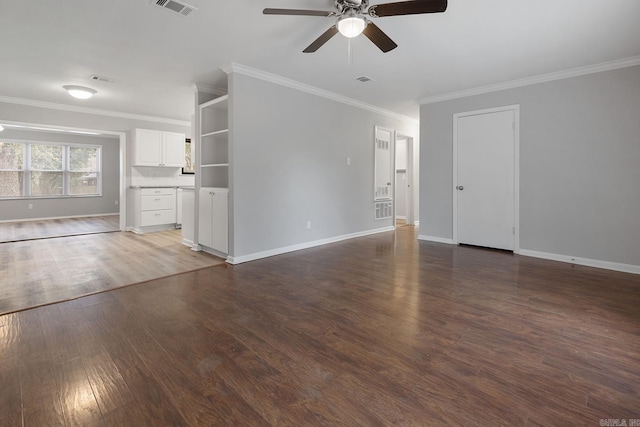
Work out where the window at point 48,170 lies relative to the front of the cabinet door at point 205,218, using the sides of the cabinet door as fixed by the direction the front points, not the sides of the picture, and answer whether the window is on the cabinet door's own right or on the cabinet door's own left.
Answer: on the cabinet door's own right

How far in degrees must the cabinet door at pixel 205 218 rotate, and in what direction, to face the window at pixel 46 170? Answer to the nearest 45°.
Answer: approximately 90° to its right

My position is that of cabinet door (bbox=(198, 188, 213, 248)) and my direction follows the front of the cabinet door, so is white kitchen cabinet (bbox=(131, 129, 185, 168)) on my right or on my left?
on my right

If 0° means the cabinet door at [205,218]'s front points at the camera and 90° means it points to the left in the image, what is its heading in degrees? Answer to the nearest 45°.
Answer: approximately 45°

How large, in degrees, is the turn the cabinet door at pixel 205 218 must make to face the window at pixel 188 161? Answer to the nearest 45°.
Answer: approximately 135° to its right
